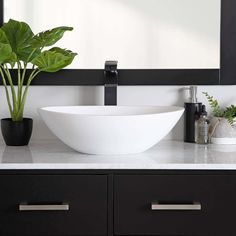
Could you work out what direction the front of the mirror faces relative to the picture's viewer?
facing the viewer

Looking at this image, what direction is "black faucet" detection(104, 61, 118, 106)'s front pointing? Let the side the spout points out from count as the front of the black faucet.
toward the camera
